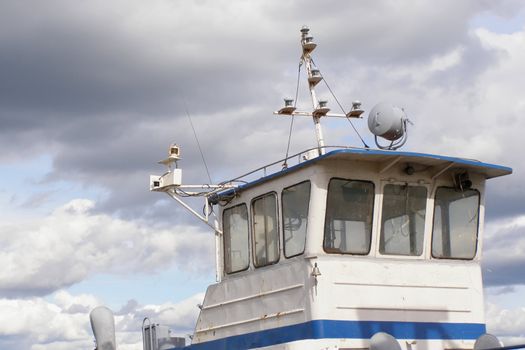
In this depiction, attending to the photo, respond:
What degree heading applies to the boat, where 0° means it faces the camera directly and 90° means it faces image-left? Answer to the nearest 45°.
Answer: approximately 315°
